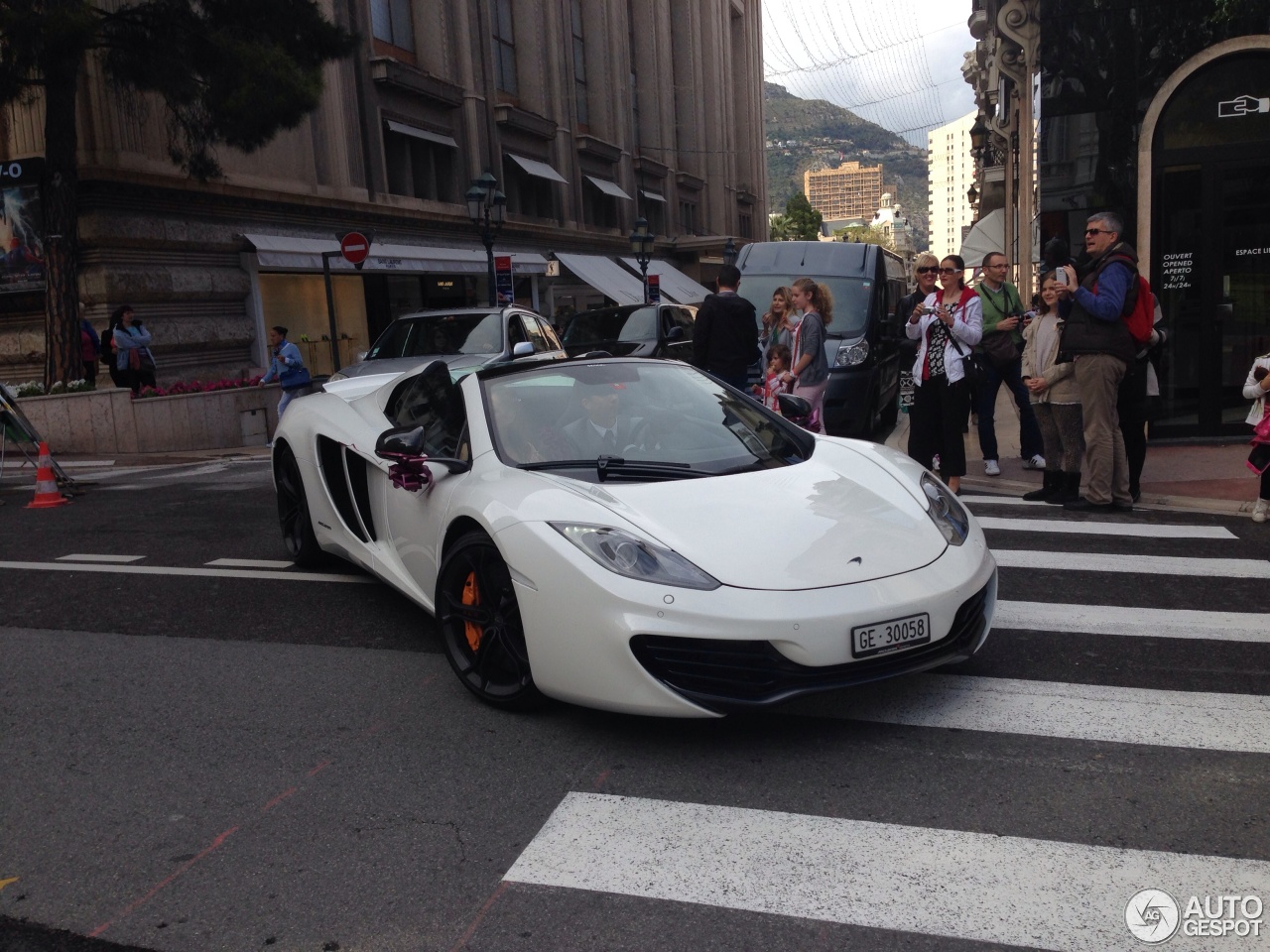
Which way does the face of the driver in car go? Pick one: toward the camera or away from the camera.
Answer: toward the camera

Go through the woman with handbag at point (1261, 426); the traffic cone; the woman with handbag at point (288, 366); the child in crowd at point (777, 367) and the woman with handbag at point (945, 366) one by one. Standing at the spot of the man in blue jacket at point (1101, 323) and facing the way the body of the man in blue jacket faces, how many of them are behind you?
1

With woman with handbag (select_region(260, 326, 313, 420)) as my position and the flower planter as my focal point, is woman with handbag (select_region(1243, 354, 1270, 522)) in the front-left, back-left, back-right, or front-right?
back-left

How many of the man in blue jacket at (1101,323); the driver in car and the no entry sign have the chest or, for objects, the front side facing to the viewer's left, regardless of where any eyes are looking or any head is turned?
1

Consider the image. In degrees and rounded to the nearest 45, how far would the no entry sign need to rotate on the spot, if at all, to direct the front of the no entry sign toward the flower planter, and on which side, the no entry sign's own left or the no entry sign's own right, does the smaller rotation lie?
approximately 45° to the no entry sign's own right

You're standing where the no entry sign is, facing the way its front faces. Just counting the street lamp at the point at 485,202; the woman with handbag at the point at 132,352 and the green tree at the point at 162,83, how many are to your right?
2

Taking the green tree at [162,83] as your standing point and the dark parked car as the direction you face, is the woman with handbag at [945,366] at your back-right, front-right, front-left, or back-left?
front-right

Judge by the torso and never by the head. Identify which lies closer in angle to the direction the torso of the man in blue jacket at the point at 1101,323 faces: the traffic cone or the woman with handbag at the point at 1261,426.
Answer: the traffic cone

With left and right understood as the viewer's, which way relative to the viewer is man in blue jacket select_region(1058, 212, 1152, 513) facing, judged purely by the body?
facing to the left of the viewer

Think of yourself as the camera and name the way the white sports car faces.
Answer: facing the viewer and to the right of the viewer

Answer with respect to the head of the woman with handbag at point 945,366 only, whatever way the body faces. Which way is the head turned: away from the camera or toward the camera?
toward the camera

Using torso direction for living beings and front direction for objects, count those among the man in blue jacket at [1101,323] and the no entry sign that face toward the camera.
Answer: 1

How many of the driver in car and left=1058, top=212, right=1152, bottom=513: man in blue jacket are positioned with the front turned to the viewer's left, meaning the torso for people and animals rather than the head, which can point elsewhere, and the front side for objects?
1

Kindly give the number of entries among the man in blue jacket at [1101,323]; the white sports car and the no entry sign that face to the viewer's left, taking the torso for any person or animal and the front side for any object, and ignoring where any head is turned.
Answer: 1

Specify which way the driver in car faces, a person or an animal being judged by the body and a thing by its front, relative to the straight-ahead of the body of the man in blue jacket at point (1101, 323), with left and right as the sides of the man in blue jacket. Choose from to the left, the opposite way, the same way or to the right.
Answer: the opposite way

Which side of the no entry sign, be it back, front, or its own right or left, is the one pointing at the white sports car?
front

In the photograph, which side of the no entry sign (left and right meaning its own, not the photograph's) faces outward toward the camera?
front

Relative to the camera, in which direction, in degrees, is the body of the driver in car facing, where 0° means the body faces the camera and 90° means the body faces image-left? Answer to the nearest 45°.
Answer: approximately 315°

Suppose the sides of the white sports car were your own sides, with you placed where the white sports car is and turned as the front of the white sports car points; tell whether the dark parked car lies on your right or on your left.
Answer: on your left
